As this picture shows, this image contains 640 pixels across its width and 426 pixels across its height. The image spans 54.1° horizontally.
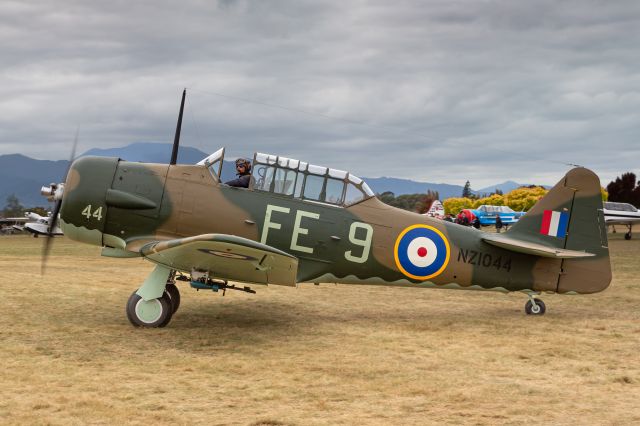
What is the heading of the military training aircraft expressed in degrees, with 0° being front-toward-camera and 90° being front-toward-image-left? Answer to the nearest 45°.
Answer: approximately 90°

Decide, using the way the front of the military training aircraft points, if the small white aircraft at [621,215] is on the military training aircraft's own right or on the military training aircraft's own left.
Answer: on the military training aircraft's own right
